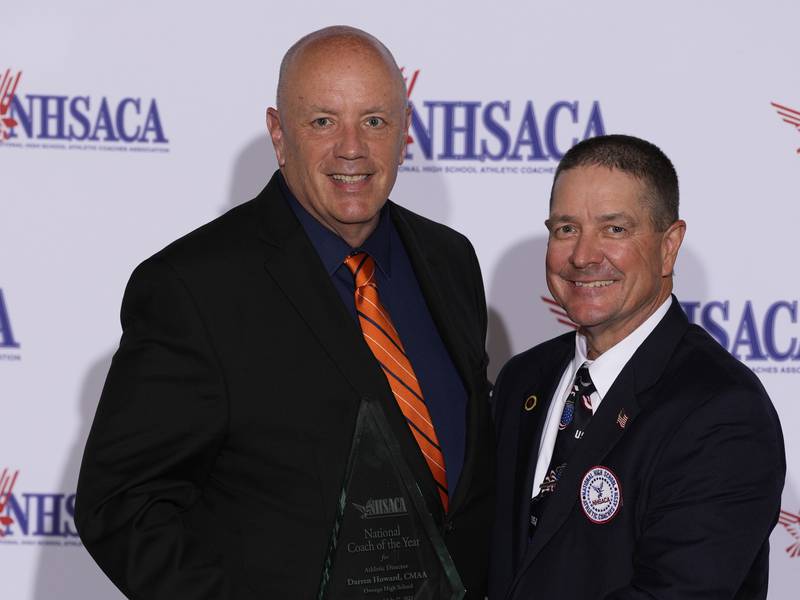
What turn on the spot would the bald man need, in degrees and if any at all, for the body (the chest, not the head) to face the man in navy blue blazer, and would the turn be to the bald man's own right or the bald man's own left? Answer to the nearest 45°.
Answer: approximately 45° to the bald man's own left

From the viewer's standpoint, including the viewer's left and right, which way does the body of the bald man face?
facing the viewer and to the right of the viewer

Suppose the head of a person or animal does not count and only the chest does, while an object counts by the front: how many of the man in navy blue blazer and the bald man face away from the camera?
0

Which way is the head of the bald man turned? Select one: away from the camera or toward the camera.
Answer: toward the camera

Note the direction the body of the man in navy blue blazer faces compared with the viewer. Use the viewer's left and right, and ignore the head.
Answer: facing the viewer and to the left of the viewer

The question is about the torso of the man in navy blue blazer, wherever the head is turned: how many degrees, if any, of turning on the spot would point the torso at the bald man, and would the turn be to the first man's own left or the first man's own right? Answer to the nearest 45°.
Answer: approximately 45° to the first man's own right
